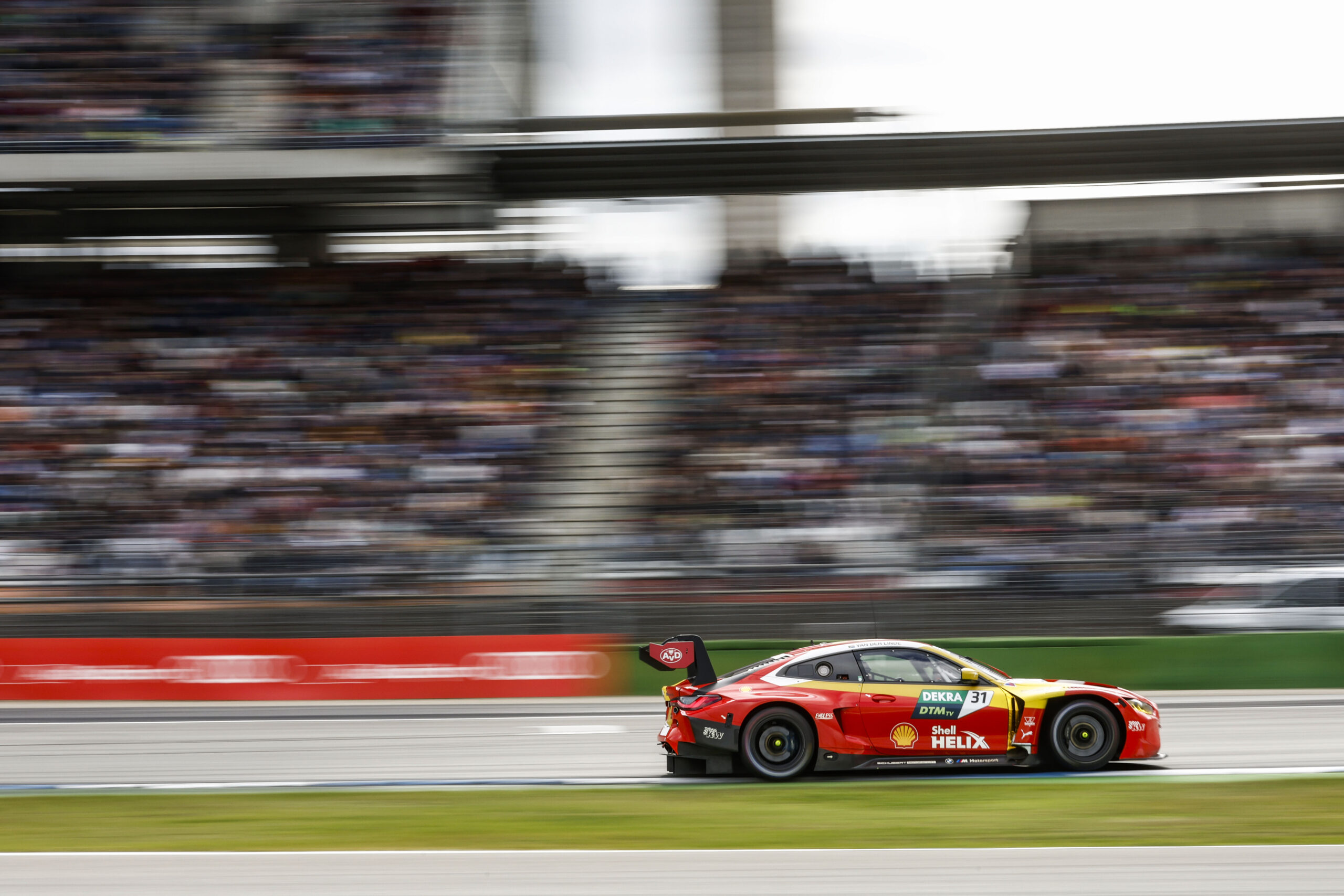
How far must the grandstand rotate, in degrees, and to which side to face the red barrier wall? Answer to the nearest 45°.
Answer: approximately 45° to its right

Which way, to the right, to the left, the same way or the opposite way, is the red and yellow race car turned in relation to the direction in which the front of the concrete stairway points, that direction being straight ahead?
to the left

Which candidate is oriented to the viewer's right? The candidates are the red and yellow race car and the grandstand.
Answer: the red and yellow race car

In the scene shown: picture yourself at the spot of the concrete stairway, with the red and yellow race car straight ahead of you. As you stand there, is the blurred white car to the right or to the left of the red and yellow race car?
left

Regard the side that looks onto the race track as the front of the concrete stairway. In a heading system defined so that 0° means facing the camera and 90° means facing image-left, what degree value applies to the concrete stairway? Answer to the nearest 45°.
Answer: approximately 0°

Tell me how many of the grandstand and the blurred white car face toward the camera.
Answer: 1

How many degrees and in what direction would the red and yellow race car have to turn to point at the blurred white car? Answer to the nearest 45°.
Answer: approximately 45° to its left

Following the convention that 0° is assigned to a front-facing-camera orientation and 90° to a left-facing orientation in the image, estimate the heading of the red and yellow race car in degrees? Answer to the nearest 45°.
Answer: approximately 270°

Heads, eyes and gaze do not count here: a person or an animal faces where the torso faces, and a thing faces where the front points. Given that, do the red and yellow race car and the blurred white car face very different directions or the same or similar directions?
very different directions

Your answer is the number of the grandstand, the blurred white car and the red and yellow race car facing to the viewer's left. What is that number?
1

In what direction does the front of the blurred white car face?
to the viewer's left

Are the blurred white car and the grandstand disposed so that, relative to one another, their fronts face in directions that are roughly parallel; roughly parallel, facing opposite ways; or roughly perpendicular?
roughly perpendicular

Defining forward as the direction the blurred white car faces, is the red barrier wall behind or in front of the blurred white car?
in front
